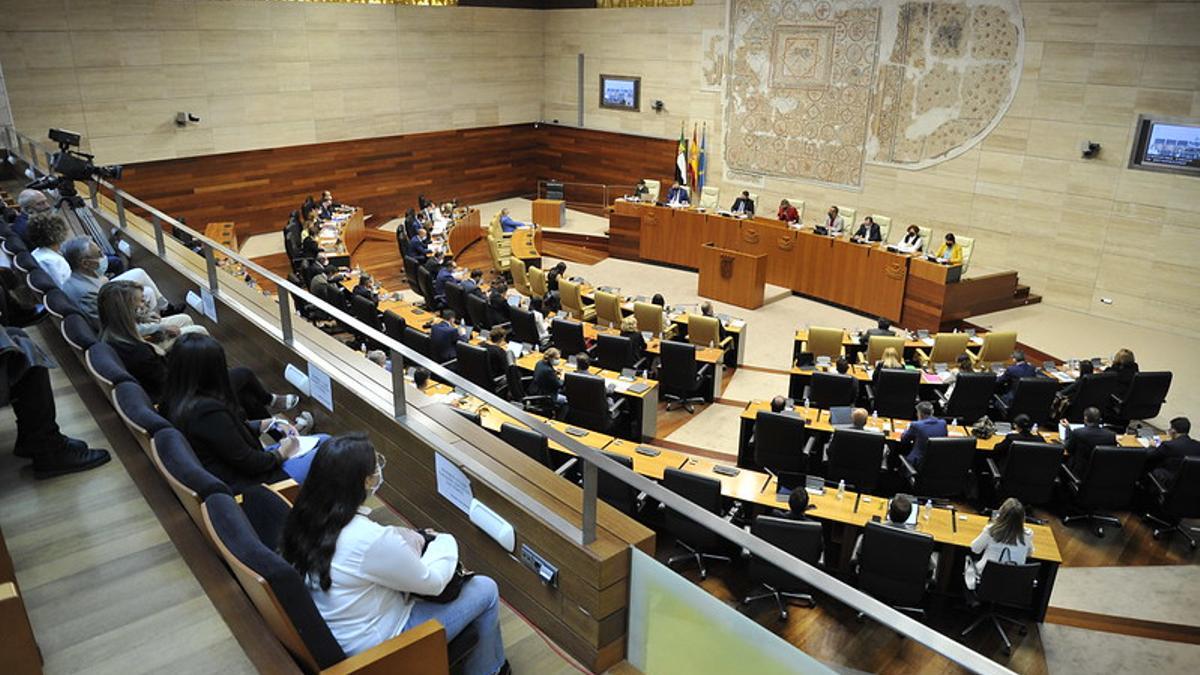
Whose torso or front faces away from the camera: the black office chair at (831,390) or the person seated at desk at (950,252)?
the black office chair

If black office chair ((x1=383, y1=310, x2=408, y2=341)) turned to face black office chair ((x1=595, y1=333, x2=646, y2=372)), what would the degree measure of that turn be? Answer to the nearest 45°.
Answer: approximately 45° to its right

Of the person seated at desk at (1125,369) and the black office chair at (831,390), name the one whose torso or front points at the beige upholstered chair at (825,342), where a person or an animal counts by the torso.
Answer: the black office chair

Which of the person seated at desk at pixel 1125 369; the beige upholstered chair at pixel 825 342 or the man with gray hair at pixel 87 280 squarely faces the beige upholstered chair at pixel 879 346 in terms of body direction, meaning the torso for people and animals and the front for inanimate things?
the man with gray hair

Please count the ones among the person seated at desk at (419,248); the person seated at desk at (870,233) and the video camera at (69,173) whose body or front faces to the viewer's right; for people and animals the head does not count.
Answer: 2

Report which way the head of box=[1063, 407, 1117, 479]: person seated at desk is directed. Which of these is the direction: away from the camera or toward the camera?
away from the camera

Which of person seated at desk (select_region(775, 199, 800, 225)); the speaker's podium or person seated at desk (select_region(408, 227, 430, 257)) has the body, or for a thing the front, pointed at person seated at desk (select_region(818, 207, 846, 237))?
person seated at desk (select_region(408, 227, 430, 257))

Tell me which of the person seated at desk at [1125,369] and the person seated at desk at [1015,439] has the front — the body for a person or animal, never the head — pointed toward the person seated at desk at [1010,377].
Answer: the person seated at desk at [1015,439]

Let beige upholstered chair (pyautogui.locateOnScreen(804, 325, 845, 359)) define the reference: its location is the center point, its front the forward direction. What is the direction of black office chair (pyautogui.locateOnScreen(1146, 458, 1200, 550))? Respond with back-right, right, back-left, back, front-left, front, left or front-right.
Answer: back-right

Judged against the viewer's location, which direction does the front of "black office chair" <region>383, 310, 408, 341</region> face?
facing away from the viewer and to the right of the viewer

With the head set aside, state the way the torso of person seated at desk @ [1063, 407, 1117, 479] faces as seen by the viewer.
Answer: away from the camera

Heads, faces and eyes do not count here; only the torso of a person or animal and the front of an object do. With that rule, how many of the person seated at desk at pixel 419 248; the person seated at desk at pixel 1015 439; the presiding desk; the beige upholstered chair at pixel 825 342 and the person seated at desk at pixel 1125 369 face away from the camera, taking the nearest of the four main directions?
3

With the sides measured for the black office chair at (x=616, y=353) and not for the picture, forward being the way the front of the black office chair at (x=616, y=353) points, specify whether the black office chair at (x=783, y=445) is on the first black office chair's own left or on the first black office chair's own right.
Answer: on the first black office chair's own right

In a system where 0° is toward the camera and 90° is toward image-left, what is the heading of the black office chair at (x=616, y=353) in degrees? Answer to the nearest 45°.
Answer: approximately 225°

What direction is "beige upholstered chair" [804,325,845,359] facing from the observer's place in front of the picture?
facing away from the viewer

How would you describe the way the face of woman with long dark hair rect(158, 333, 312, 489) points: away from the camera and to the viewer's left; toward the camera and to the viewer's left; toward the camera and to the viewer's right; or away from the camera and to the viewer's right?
away from the camera and to the viewer's right

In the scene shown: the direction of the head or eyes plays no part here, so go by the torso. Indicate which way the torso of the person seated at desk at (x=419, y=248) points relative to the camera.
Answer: to the viewer's right

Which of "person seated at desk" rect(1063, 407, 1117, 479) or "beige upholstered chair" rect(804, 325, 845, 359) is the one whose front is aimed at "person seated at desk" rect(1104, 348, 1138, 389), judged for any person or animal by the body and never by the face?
"person seated at desk" rect(1063, 407, 1117, 479)
